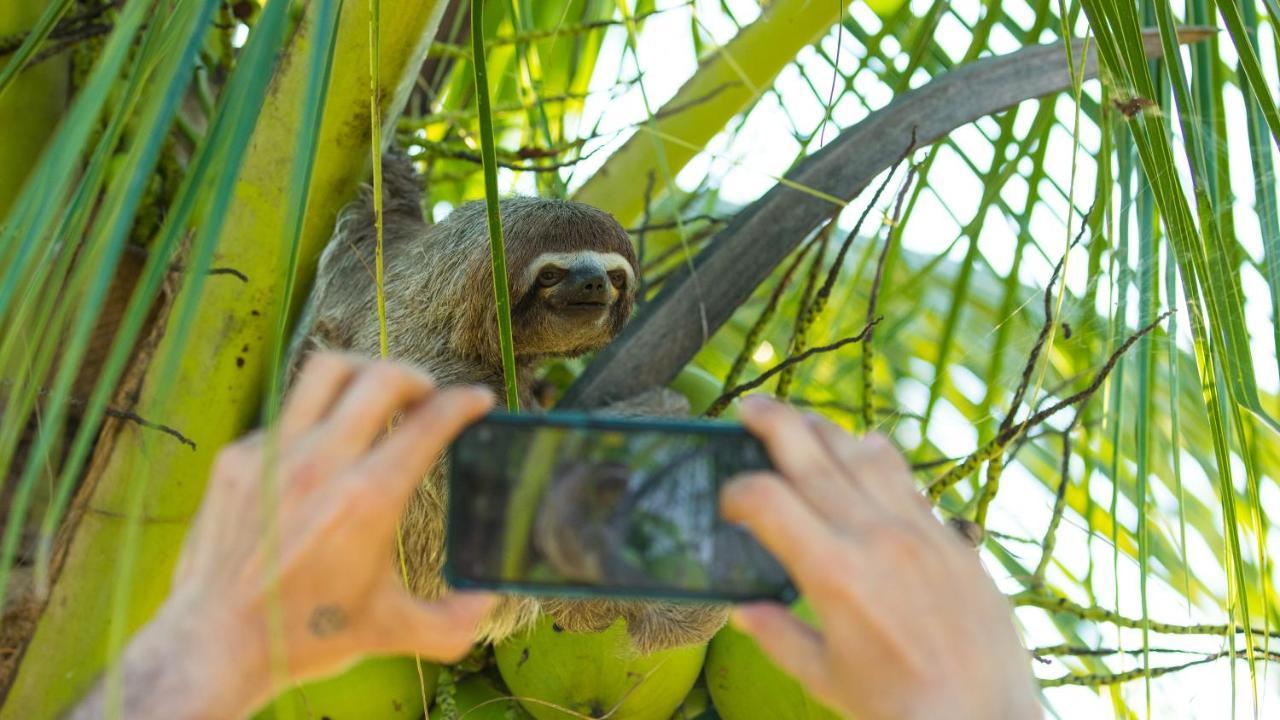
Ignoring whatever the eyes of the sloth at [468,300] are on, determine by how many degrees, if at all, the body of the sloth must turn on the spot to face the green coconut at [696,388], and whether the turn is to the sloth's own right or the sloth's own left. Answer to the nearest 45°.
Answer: approximately 45° to the sloth's own left

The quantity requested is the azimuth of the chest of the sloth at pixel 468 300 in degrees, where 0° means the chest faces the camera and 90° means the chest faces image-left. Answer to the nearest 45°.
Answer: approximately 315°
